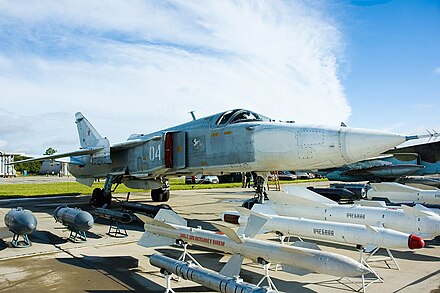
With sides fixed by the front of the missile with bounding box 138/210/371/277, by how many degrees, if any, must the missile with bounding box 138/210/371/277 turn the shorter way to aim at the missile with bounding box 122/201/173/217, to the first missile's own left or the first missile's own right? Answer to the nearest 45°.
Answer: approximately 180°

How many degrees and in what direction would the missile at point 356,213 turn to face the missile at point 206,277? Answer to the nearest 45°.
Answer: approximately 90° to its right

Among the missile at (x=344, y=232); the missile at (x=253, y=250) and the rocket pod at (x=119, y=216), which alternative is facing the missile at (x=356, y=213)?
the rocket pod

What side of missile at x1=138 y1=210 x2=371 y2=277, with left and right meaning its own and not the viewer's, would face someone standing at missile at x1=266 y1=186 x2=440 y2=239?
left

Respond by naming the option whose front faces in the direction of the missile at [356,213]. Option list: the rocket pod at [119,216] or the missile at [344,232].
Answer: the rocket pod

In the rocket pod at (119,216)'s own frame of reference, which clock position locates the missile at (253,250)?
The missile is roughly at 1 o'clock from the rocket pod.

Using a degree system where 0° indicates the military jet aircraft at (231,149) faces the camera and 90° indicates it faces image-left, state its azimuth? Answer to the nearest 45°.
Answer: approximately 315°

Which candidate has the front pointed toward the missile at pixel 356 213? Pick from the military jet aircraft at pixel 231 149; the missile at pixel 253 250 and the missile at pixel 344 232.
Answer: the military jet aircraft

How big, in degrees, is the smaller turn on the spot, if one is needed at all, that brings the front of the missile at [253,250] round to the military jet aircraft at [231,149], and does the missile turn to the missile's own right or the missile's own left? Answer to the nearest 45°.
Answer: approximately 135° to the missile's own left
